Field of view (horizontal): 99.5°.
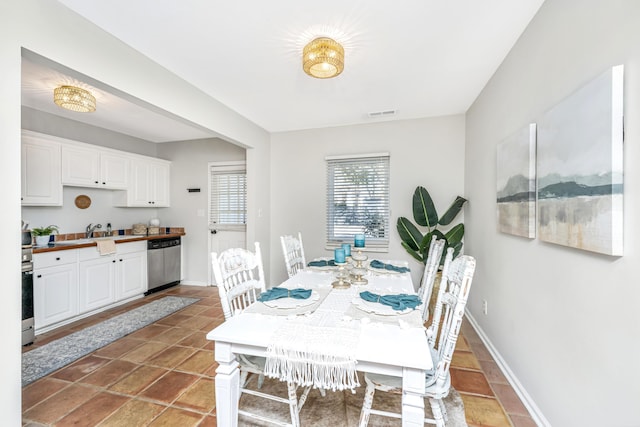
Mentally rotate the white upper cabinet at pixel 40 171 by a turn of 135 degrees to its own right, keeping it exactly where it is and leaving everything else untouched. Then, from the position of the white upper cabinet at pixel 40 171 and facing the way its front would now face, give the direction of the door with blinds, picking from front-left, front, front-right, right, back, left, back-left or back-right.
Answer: back

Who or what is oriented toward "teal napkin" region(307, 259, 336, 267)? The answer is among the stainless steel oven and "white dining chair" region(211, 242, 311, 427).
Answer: the stainless steel oven

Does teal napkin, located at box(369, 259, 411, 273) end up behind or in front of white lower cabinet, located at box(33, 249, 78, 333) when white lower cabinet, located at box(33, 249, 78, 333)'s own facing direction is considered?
in front

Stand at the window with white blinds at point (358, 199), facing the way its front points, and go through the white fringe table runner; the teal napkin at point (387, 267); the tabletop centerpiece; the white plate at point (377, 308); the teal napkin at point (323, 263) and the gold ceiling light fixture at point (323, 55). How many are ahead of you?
6

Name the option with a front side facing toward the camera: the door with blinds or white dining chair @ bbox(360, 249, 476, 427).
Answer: the door with blinds

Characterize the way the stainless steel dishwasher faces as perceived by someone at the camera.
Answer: facing the viewer and to the right of the viewer

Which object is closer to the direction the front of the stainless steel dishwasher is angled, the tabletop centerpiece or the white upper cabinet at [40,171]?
the tabletop centerpiece

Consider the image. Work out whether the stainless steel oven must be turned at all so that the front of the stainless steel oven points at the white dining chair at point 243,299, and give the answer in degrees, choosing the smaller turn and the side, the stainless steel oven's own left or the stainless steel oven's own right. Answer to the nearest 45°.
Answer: approximately 45° to the stainless steel oven's own right

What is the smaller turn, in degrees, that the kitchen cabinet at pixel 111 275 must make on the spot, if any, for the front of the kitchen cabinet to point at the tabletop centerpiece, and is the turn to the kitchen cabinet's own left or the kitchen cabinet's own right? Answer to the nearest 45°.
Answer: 0° — it already faces it

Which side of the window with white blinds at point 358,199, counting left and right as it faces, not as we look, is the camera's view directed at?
front

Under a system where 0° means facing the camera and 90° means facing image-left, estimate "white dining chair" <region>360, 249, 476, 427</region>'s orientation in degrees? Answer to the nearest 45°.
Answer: approximately 90°

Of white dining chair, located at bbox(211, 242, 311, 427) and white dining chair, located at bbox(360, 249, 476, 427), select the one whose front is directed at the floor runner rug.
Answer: white dining chair, located at bbox(360, 249, 476, 427)

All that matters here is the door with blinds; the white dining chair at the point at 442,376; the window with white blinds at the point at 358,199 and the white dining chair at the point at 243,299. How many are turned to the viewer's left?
1

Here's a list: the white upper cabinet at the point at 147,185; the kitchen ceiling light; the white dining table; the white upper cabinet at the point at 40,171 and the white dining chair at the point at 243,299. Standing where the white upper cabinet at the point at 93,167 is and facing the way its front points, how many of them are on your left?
1

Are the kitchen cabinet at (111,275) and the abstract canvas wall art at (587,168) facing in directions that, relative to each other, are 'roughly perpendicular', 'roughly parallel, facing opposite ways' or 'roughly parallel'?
roughly parallel, facing opposite ways

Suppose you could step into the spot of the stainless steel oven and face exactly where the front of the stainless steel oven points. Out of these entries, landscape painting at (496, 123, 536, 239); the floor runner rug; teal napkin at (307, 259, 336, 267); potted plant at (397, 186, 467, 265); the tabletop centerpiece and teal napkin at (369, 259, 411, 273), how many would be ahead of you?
6

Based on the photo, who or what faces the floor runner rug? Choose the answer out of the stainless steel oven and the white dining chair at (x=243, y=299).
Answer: the stainless steel oven

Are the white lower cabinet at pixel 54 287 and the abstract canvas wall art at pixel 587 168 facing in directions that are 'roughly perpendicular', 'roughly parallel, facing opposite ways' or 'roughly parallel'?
roughly parallel, facing opposite ways

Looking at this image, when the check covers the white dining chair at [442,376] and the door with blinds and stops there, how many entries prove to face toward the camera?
1

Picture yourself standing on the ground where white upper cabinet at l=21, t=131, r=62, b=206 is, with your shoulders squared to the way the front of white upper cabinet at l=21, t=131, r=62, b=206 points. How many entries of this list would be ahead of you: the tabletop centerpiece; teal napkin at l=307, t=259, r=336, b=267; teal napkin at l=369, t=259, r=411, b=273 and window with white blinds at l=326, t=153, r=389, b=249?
4
